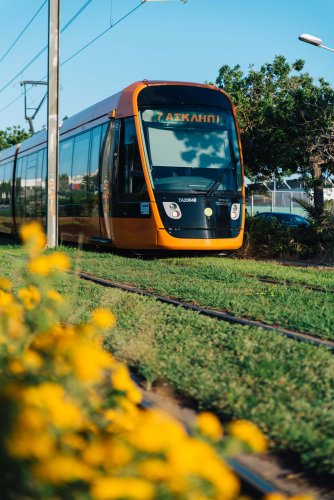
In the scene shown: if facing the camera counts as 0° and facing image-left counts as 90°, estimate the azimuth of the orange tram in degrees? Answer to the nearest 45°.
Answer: approximately 315°

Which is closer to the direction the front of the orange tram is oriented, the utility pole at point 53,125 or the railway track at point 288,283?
the railway track

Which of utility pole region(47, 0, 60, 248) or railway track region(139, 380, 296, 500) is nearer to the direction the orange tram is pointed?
the railway track

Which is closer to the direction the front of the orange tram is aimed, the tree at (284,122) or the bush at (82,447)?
the bush

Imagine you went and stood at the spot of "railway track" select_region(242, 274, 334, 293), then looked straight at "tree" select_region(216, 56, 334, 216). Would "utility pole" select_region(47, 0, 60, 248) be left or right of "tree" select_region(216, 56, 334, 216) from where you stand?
left

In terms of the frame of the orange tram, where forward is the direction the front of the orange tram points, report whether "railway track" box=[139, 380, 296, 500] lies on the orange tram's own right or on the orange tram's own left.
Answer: on the orange tram's own right

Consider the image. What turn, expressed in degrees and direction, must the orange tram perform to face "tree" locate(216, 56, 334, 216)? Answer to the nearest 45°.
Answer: approximately 90° to its left
